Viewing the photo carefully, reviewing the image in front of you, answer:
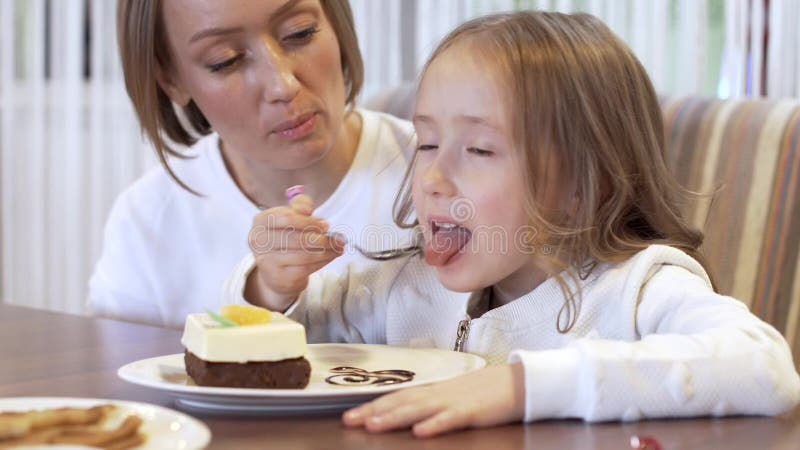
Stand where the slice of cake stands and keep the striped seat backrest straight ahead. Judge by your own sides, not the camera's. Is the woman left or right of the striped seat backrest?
left

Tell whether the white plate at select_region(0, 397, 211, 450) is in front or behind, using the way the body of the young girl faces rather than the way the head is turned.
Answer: in front

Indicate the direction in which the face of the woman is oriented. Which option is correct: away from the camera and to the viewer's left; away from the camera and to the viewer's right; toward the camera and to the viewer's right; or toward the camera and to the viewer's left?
toward the camera and to the viewer's right

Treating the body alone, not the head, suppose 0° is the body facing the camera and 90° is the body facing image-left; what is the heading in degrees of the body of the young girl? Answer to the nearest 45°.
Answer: approximately 45°

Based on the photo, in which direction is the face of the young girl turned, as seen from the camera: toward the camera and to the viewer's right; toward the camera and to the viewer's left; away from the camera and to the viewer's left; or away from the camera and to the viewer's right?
toward the camera and to the viewer's left

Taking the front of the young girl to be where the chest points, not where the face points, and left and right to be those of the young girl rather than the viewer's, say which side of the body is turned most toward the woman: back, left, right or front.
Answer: right
